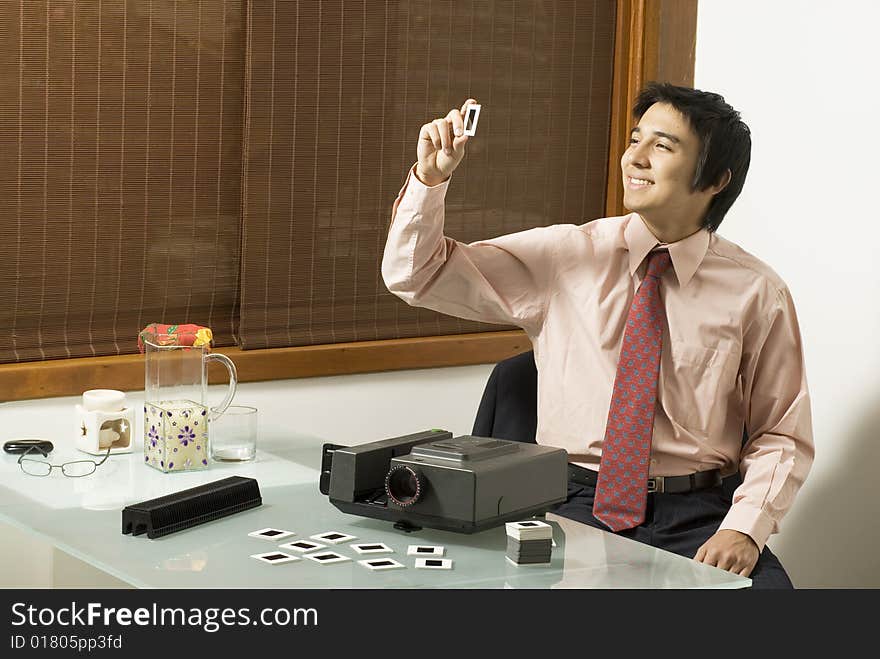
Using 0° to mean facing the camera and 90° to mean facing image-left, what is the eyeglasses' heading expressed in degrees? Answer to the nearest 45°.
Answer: approximately 0°

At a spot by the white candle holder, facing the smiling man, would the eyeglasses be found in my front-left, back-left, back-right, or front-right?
back-right

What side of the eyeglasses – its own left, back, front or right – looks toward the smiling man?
left
